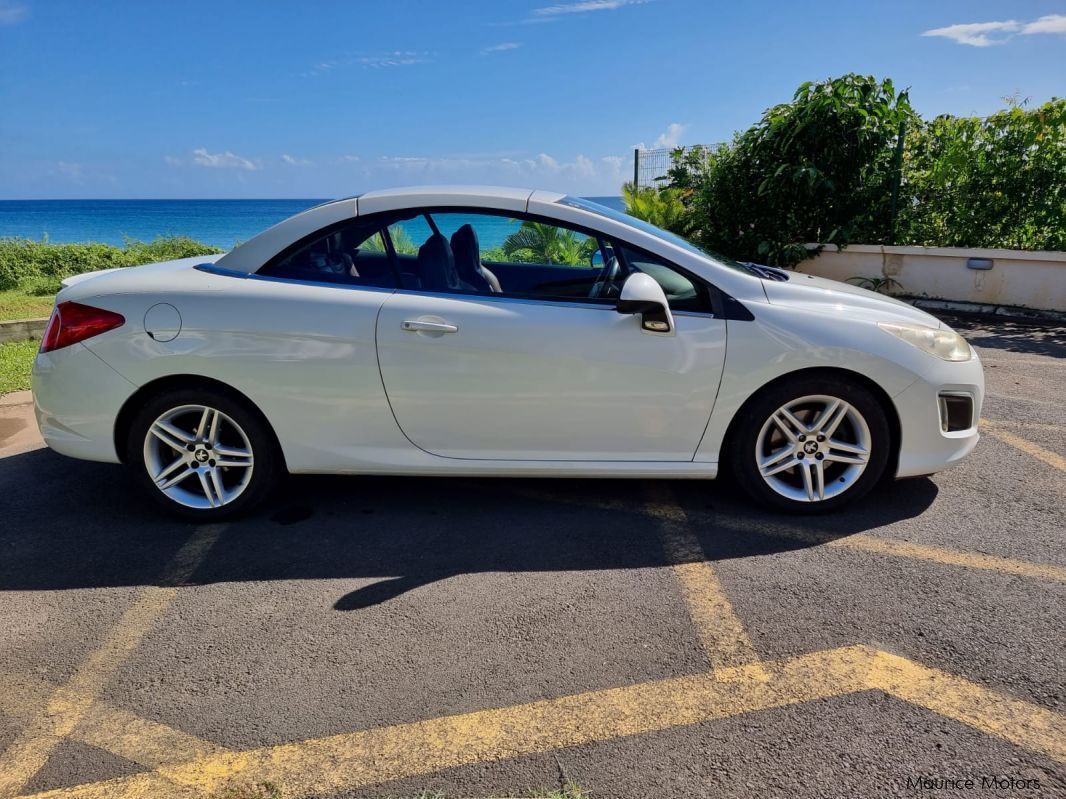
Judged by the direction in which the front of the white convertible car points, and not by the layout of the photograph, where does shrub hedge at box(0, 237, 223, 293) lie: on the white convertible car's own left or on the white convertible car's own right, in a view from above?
on the white convertible car's own left

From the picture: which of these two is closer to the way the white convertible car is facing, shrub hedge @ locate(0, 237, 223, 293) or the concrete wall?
the concrete wall

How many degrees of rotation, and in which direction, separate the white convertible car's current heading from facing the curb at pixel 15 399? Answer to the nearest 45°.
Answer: approximately 135° to its left

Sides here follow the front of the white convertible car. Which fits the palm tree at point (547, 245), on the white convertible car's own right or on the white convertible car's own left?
on the white convertible car's own left

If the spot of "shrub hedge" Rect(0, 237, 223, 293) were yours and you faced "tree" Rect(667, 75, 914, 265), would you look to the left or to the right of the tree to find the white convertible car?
right

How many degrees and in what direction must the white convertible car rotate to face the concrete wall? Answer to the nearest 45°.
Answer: approximately 45° to its left

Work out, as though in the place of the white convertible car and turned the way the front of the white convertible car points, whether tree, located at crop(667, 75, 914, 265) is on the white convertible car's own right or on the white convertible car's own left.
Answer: on the white convertible car's own left

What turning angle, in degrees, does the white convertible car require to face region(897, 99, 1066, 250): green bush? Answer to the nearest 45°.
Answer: approximately 45° to its left

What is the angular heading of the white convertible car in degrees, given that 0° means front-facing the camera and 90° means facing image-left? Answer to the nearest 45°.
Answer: approximately 270°
